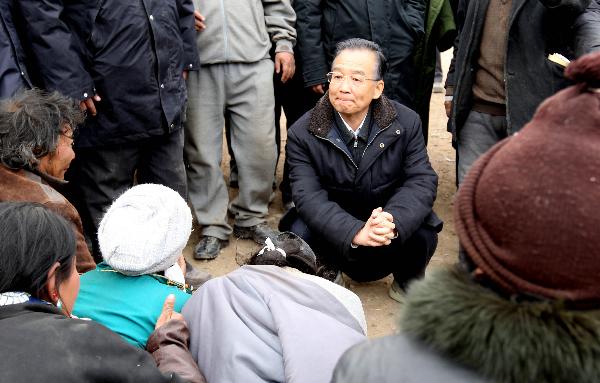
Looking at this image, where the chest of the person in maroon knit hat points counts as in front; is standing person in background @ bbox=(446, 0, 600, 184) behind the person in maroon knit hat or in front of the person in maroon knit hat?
in front

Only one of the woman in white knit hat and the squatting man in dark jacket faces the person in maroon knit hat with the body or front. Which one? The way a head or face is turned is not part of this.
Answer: the squatting man in dark jacket

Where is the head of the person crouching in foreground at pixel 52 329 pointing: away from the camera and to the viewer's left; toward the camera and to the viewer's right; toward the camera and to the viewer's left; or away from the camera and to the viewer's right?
away from the camera and to the viewer's right

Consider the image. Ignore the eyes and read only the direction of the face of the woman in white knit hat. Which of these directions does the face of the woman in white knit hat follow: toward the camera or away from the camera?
away from the camera

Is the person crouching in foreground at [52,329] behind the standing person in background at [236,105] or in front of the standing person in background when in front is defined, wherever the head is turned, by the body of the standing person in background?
in front

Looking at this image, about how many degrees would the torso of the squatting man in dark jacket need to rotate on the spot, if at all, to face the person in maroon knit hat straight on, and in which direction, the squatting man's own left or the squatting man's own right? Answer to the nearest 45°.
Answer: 0° — they already face them

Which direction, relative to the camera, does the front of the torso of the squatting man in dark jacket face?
toward the camera

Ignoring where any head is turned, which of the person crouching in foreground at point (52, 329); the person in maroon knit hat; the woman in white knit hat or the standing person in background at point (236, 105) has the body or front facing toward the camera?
the standing person in background

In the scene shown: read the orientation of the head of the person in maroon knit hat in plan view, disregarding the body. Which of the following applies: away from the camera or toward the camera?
away from the camera

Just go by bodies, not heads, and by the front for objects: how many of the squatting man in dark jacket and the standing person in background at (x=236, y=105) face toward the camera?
2

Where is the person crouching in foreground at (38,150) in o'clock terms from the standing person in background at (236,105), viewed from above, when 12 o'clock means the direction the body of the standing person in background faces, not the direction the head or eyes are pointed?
The person crouching in foreground is roughly at 1 o'clock from the standing person in background.

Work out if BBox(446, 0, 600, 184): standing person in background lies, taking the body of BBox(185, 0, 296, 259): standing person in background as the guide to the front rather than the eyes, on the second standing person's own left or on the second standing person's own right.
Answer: on the second standing person's own left

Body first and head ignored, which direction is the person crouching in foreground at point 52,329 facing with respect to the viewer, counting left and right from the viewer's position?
facing away from the viewer and to the right of the viewer

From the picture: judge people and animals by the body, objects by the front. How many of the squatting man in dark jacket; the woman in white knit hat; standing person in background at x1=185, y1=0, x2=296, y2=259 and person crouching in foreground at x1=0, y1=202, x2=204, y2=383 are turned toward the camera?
2
